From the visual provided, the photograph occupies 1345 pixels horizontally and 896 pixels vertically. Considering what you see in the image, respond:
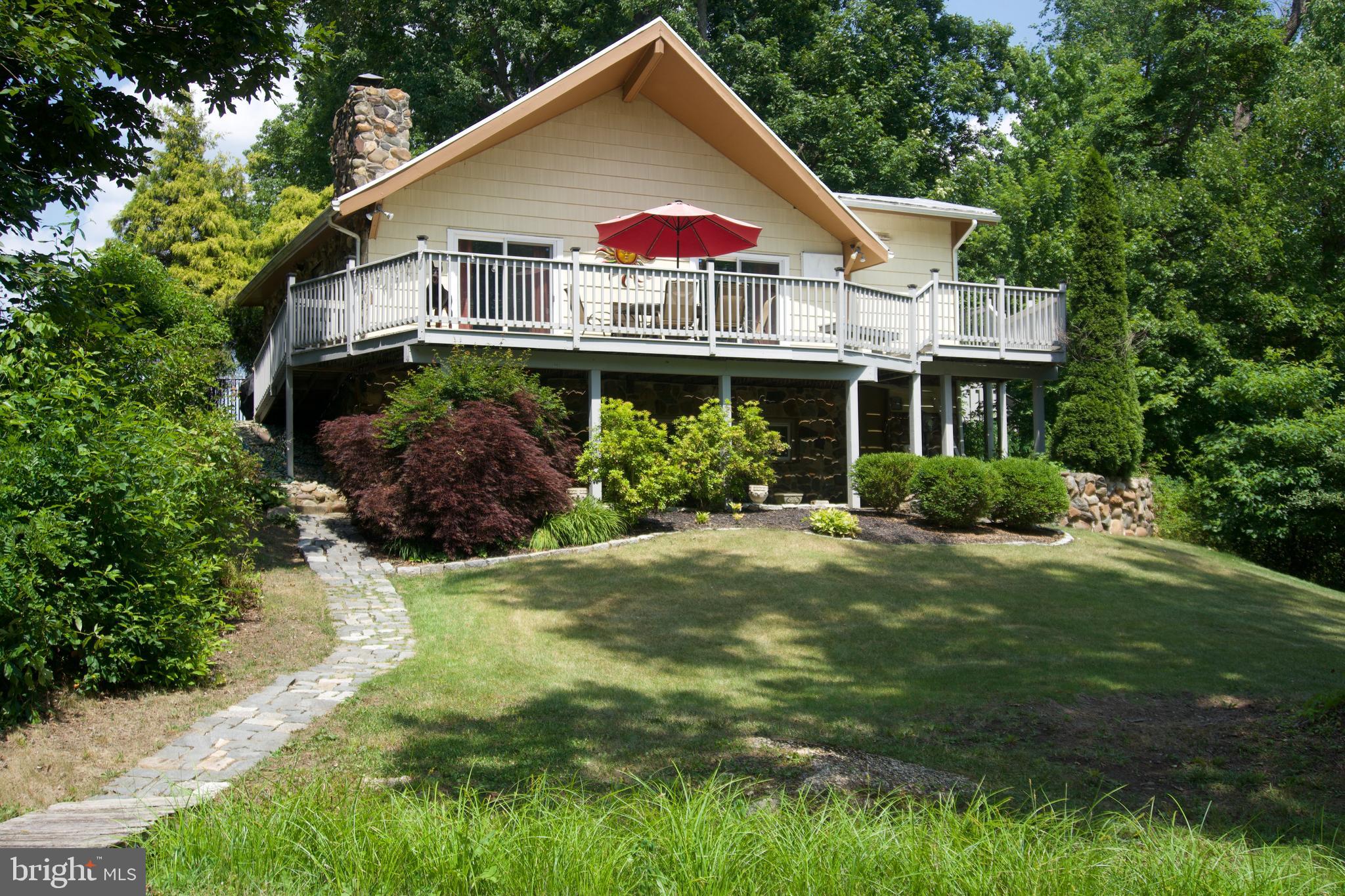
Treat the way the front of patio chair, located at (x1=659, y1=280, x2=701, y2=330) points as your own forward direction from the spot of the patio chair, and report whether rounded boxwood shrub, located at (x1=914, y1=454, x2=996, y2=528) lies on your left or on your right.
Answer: on your right

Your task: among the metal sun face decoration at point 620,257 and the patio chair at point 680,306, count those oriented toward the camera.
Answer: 1

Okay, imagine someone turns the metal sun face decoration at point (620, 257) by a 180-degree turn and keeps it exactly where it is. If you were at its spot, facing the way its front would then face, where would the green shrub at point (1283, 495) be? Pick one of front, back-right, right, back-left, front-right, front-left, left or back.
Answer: right

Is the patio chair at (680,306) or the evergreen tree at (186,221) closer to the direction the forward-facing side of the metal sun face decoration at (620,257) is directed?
the patio chair

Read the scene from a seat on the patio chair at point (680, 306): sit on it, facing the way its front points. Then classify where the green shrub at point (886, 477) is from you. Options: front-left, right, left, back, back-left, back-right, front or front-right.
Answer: right

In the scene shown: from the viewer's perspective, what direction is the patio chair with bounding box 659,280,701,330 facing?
away from the camera

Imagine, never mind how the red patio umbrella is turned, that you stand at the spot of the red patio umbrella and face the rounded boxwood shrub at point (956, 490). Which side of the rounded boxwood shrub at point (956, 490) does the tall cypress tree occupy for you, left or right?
left

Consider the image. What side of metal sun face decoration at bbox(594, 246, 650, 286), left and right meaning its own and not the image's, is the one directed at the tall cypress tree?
left

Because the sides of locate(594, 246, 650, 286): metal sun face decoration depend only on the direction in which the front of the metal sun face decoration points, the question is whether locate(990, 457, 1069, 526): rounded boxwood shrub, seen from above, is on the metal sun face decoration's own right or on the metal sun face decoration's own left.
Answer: on the metal sun face decoration's own left

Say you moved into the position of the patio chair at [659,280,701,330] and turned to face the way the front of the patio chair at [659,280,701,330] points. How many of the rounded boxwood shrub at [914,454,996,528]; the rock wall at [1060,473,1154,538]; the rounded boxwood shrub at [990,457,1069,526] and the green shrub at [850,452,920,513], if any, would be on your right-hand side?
4
